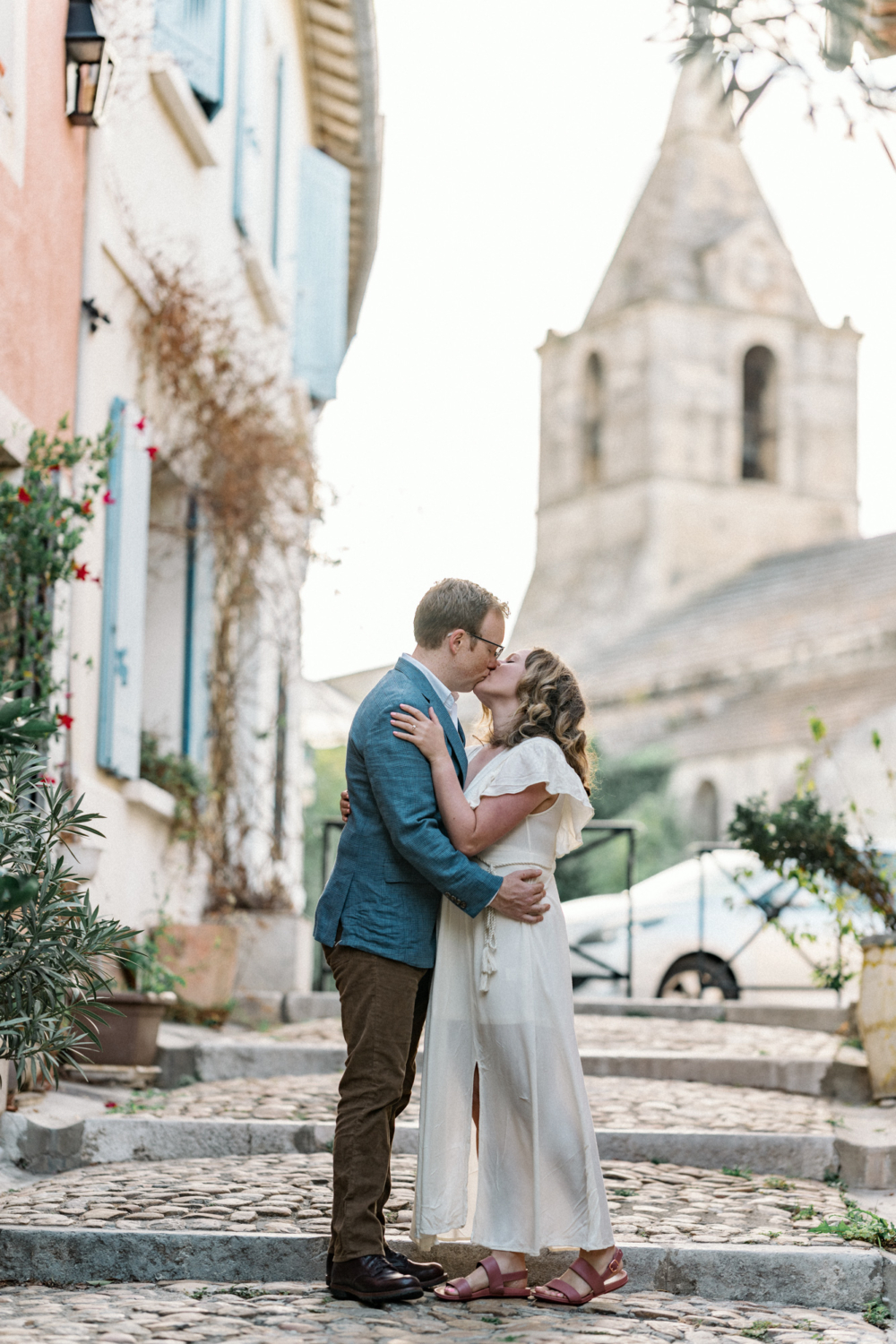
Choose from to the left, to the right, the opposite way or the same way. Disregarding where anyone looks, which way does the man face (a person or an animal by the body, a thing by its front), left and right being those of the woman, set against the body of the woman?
the opposite way

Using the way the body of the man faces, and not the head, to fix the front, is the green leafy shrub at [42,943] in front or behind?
behind

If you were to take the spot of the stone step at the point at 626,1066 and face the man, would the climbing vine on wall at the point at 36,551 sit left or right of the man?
right

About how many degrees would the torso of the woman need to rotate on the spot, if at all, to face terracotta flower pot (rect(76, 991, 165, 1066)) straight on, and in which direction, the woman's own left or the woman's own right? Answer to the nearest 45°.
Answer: approximately 45° to the woman's own right

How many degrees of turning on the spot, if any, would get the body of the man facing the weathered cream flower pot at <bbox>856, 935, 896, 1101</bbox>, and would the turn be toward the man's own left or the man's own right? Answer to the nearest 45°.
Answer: approximately 45° to the man's own left

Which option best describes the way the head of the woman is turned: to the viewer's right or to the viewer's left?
to the viewer's left

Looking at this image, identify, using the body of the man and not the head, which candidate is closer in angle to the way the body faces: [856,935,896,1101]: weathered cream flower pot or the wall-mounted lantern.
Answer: the weathered cream flower pot

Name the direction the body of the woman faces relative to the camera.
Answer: to the viewer's left

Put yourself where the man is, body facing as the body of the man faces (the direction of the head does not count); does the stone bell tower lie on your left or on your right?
on your left

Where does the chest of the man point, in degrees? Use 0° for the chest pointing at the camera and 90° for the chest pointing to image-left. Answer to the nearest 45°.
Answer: approximately 270°

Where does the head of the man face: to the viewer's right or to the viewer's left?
to the viewer's right
